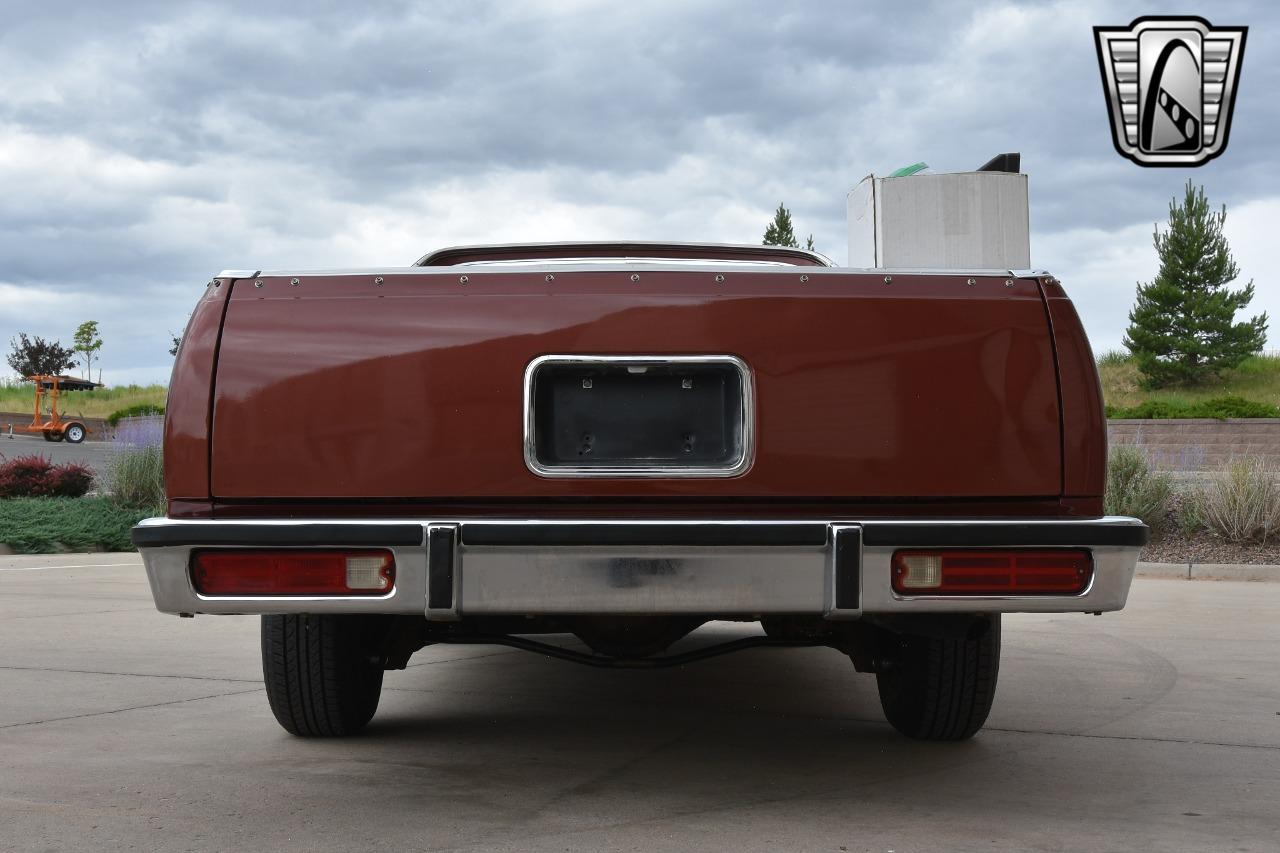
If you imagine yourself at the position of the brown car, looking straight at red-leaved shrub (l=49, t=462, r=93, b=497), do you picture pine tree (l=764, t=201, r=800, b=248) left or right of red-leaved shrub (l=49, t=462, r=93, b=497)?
right

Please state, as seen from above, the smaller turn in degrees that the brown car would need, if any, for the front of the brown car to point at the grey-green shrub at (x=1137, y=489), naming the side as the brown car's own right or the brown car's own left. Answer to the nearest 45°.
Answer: approximately 45° to the brown car's own right

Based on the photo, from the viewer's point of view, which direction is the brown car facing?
away from the camera

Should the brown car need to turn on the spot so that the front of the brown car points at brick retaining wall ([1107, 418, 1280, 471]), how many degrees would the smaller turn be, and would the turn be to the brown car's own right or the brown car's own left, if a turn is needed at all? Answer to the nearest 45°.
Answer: approximately 45° to the brown car's own right

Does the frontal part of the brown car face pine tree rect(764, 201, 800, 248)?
yes

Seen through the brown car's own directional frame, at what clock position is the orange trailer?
The orange trailer is roughly at 11 o'clock from the brown car.

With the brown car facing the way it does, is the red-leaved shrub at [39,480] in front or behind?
in front

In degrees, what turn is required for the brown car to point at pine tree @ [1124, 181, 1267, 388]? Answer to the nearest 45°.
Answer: approximately 45° to its right
